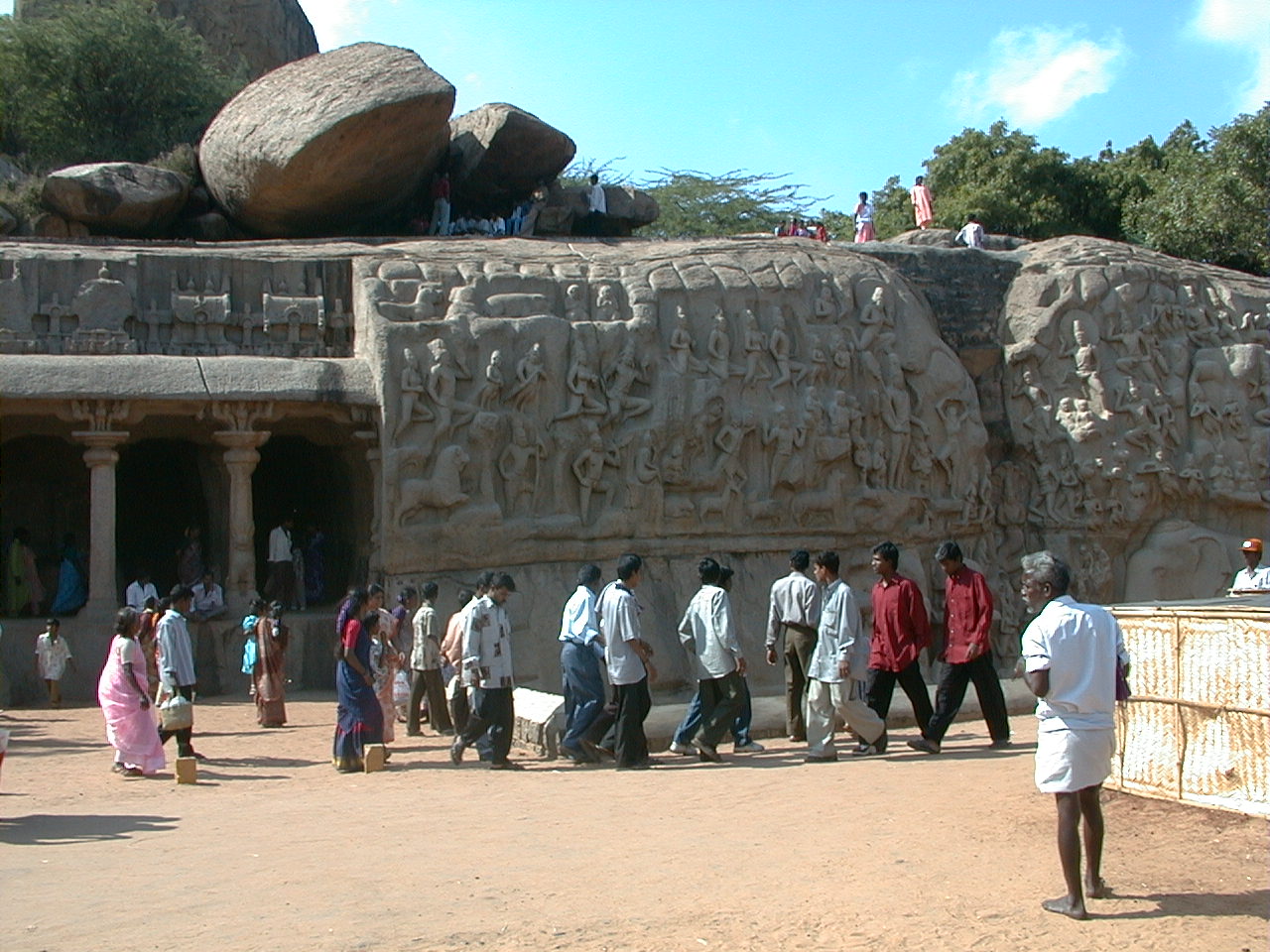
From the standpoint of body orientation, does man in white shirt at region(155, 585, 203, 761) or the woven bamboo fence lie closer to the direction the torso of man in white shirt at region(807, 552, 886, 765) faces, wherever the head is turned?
the man in white shirt

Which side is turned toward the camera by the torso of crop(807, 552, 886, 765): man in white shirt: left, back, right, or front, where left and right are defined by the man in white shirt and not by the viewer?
left

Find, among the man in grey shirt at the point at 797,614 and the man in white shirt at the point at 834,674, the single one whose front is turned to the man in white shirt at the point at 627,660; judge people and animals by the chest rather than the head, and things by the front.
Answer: the man in white shirt at the point at 834,674

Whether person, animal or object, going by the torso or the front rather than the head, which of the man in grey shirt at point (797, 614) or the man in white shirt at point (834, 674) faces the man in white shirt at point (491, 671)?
the man in white shirt at point (834, 674)

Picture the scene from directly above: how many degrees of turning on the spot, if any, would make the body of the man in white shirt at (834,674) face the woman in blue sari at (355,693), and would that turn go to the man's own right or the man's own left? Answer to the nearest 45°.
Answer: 0° — they already face them

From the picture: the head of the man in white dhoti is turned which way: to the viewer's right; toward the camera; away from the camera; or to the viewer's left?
to the viewer's left

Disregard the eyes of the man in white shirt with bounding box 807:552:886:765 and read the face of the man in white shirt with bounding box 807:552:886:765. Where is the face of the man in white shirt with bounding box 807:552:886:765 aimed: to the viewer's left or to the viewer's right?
to the viewer's left
